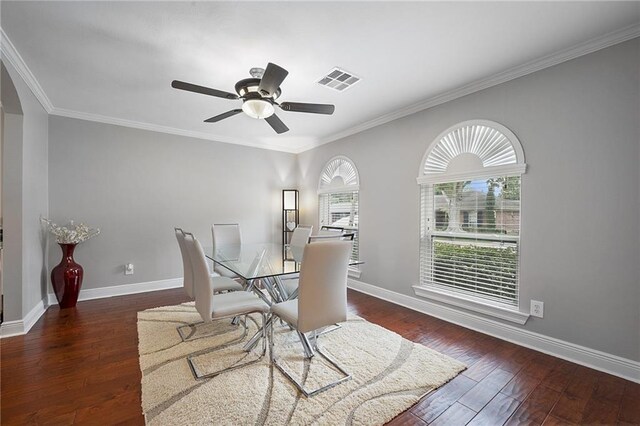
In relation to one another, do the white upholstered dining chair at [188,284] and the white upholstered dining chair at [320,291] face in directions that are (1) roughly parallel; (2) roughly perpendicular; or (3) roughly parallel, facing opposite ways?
roughly perpendicular

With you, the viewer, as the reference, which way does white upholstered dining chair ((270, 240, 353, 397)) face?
facing away from the viewer and to the left of the viewer

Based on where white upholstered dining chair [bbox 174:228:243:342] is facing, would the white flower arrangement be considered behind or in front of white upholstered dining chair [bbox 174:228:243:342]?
behind

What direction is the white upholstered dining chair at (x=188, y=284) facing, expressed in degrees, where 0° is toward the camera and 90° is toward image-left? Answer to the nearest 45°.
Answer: approximately 270°

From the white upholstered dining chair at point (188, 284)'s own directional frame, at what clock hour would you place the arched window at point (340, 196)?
The arched window is roughly at 11 o'clock from the white upholstered dining chair.

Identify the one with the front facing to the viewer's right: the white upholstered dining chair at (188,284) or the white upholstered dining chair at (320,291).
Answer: the white upholstered dining chair at (188,284)

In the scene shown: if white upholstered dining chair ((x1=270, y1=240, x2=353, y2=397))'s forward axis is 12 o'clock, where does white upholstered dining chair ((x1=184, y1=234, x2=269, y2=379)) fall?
white upholstered dining chair ((x1=184, y1=234, x2=269, y2=379)) is roughly at 11 o'clock from white upholstered dining chair ((x1=270, y1=240, x2=353, y2=397)).

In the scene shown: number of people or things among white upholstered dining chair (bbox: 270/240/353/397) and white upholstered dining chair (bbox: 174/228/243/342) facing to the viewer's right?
1

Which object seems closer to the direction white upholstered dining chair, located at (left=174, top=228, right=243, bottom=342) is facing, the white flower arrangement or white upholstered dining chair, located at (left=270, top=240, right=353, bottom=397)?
the white upholstered dining chair
